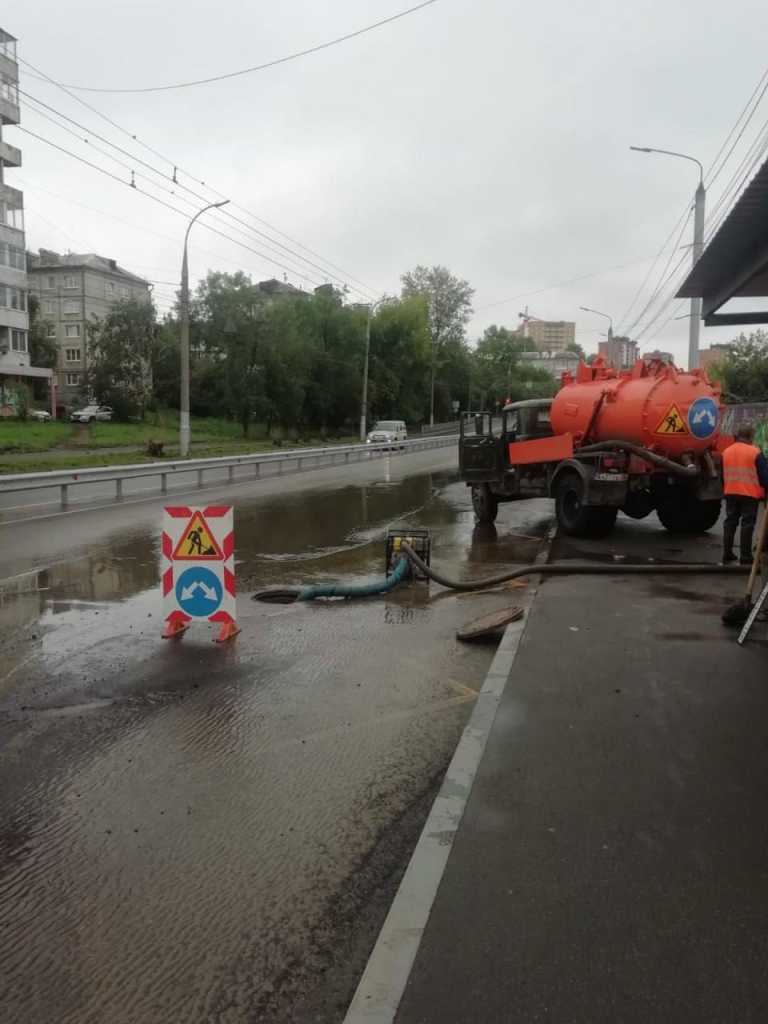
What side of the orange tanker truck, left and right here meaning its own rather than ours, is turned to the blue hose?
left

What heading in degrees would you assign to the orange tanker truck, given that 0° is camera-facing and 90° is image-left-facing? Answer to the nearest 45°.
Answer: approximately 135°

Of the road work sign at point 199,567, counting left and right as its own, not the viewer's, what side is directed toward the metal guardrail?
back

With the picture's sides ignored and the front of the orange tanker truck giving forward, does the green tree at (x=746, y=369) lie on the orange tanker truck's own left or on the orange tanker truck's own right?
on the orange tanker truck's own right

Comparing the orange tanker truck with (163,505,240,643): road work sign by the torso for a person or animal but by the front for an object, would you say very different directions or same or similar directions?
very different directions

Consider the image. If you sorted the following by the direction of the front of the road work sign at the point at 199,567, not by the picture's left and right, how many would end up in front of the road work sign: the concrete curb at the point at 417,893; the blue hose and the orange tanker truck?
1

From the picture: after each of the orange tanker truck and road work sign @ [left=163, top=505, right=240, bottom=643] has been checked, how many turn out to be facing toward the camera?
1

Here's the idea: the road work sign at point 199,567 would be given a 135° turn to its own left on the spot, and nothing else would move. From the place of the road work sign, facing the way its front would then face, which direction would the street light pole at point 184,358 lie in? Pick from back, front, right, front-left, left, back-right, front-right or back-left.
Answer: front-left

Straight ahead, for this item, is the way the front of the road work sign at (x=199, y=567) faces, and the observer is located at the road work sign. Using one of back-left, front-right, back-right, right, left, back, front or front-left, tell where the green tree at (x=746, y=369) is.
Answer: back-left

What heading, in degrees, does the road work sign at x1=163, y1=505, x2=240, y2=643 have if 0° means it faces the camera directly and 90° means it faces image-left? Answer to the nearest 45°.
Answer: approximately 0°

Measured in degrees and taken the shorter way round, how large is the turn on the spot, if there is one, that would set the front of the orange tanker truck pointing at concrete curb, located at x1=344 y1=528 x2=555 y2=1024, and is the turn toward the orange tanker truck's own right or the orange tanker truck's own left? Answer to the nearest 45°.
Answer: approximately 135° to the orange tanker truck's own left
